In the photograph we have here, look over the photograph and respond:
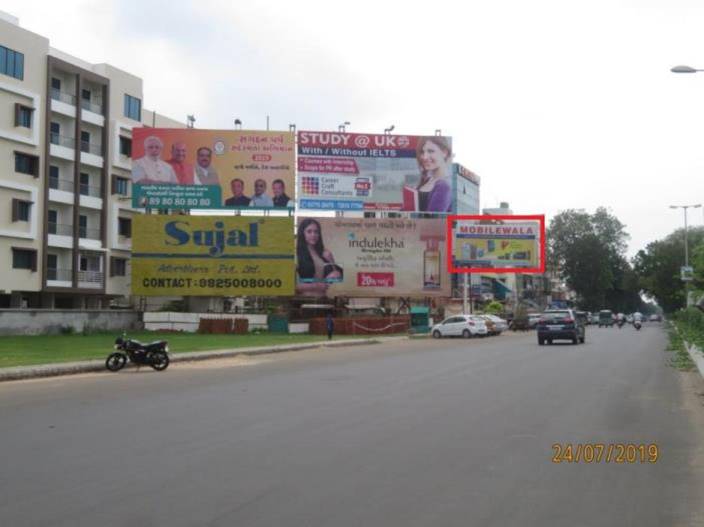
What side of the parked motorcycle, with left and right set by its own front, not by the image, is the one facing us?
left

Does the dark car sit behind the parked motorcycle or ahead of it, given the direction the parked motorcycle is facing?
behind

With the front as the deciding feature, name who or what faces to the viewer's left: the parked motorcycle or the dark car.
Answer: the parked motorcycle
